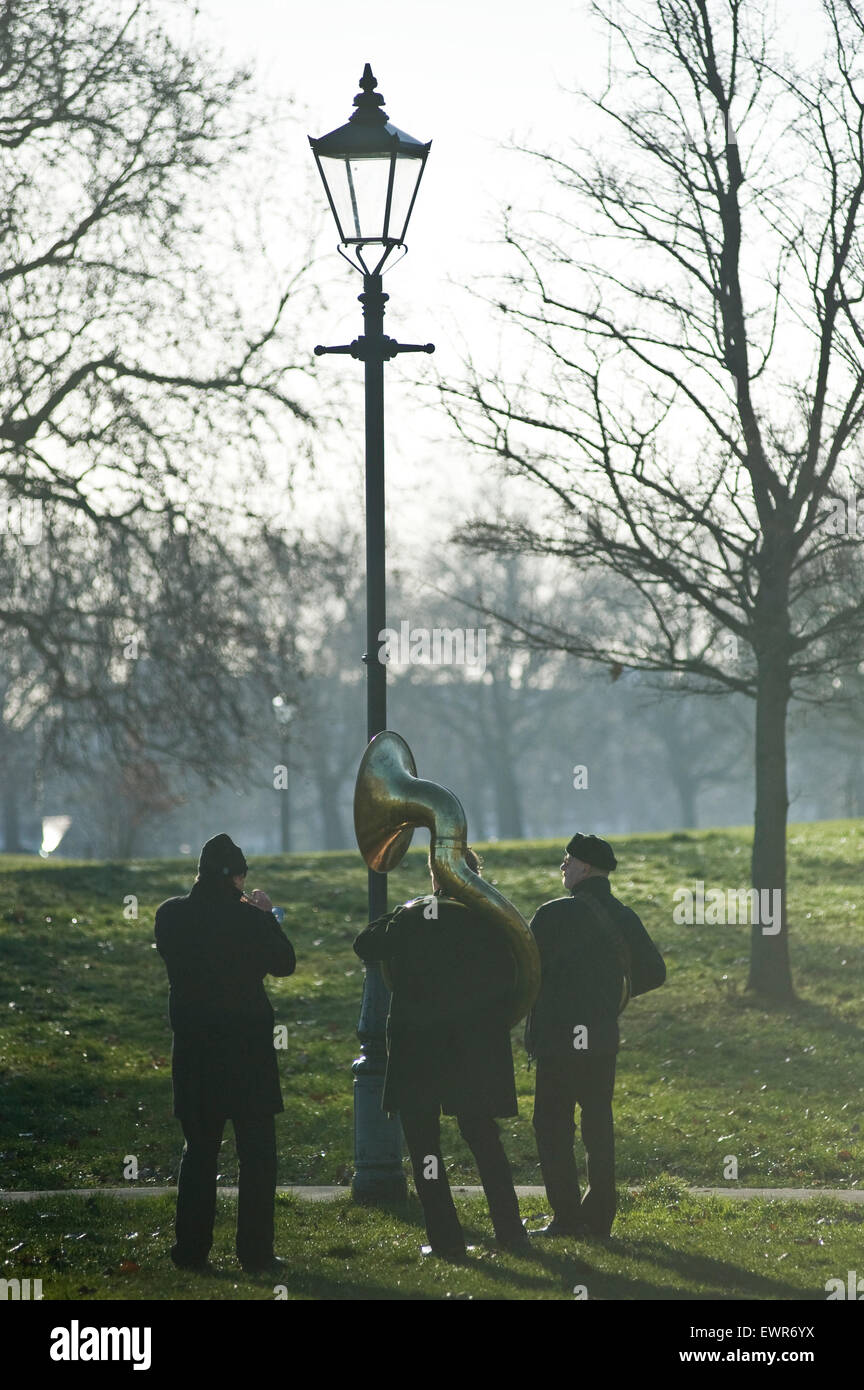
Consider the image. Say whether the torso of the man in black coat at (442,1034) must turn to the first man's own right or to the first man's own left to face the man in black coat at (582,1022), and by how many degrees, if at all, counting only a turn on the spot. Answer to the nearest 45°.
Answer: approximately 45° to the first man's own right

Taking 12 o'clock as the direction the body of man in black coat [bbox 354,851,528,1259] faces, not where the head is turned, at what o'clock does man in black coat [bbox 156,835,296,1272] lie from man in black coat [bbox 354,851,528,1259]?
man in black coat [bbox 156,835,296,1272] is roughly at 9 o'clock from man in black coat [bbox 354,851,528,1259].

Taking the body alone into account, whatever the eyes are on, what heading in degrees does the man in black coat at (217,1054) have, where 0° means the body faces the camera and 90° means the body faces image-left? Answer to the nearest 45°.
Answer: approximately 225°

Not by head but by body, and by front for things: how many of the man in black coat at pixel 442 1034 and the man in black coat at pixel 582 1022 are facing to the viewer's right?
0

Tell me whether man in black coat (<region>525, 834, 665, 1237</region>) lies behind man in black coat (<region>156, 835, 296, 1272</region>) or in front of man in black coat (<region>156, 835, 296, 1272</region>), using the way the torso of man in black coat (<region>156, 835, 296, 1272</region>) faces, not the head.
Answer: in front

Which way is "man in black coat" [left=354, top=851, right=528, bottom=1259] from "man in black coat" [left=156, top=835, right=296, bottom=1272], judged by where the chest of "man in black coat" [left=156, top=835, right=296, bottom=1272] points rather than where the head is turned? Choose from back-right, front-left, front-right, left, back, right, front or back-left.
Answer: front-right

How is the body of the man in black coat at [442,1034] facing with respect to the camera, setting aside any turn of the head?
away from the camera

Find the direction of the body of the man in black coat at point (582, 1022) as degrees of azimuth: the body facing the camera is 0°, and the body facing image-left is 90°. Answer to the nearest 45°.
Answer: approximately 135°

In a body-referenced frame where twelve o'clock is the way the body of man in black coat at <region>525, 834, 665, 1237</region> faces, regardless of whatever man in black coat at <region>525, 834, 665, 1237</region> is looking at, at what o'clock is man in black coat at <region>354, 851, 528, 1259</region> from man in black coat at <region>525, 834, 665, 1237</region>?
man in black coat at <region>354, 851, 528, 1259</region> is roughly at 9 o'clock from man in black coat at <region>525, 834, 665, 1237</region>.
